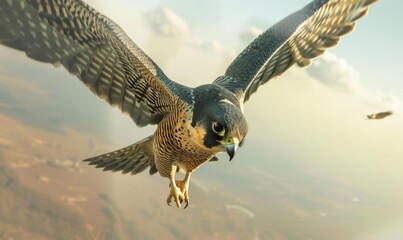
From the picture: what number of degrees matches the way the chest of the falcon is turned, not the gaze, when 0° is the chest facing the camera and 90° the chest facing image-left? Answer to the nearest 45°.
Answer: approximately 315°
